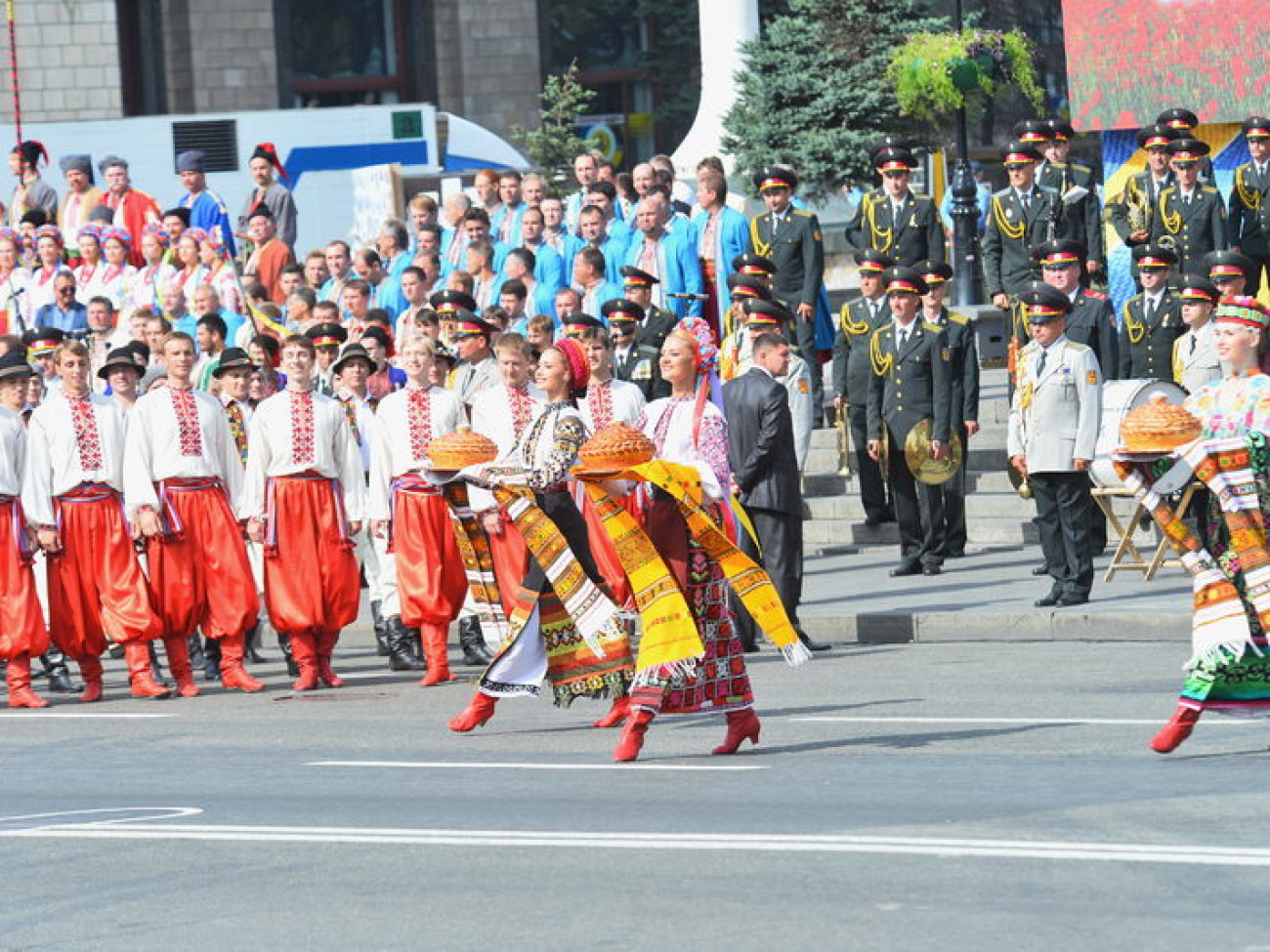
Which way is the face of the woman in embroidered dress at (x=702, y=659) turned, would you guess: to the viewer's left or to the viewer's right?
to the viewer's left

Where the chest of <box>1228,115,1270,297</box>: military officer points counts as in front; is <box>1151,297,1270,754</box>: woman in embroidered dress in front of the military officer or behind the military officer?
in front

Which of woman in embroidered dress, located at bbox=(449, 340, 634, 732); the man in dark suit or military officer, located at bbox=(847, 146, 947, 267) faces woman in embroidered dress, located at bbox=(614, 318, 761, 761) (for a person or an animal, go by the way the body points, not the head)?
the military officer

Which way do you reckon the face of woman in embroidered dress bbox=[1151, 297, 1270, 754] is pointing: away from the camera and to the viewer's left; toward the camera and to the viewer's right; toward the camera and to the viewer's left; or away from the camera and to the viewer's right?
toward the camera and to the viewer's left

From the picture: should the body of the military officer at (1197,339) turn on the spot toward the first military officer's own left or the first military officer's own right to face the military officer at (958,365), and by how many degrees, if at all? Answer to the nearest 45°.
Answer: approximately 90° to the first military officer's own right

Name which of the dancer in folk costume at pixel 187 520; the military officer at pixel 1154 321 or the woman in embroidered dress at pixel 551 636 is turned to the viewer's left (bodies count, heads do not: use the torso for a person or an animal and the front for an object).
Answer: the woman in embroidered dress

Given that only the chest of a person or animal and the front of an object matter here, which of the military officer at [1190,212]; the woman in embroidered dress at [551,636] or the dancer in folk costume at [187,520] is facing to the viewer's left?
the woman in embroidered dress

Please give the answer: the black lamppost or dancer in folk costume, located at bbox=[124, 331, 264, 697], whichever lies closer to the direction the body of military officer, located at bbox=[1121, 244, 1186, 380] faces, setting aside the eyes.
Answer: the dancer in folk costume

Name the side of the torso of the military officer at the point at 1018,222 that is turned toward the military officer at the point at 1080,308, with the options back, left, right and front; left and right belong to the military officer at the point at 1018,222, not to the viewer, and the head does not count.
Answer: front

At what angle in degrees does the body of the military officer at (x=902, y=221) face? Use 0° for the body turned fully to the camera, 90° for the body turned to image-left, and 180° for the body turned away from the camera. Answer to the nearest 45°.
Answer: approximately 0°

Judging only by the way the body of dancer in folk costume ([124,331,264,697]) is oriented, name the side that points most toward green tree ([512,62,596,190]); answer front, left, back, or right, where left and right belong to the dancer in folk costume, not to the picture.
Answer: back
